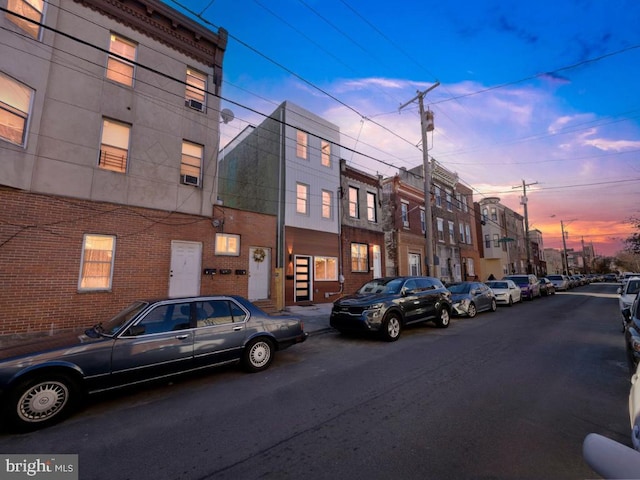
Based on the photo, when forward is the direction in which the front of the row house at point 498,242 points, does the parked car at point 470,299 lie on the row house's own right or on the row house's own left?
on the row house's own right

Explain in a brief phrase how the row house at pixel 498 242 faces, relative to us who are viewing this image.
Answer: facing the viewer and to the right of the viewer

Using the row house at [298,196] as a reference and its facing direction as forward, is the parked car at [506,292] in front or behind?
in front

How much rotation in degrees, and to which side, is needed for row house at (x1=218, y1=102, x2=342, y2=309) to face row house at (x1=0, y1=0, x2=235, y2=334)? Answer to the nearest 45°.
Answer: approximately 90° to its right

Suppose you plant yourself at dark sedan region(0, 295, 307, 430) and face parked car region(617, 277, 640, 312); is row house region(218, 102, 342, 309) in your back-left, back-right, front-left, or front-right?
front-left

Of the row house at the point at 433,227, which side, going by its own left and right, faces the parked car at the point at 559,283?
left

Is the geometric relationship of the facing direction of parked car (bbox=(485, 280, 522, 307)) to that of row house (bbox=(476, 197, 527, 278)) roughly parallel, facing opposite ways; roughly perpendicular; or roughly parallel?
roughly perpendicular

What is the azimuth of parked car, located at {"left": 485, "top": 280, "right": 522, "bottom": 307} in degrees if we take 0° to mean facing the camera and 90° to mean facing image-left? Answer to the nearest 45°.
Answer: approximately 45°

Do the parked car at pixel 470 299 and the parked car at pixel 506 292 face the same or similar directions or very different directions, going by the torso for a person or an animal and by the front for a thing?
same or similar directions

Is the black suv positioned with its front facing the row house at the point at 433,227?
no

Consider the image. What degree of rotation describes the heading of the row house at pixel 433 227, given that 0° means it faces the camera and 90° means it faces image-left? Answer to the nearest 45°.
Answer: approximately 315°

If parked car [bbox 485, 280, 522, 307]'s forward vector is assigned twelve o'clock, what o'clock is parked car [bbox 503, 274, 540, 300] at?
parked car [bbox 503, 274, 540, 300] is roughly at 5 o'clock from parked car [bbox 485, 280, 522, 307].

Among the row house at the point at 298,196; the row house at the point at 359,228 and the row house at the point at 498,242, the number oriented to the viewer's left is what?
0

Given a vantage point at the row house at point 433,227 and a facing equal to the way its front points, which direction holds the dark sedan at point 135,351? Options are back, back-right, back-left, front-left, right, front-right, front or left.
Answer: front-right

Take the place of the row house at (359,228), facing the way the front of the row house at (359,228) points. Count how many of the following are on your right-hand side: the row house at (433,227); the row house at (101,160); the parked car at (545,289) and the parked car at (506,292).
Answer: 1

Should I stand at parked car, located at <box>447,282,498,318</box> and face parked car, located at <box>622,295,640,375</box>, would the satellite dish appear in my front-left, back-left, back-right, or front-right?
front-right

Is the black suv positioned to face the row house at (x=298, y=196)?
no

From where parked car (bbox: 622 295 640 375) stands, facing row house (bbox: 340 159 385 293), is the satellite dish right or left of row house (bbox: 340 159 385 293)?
left

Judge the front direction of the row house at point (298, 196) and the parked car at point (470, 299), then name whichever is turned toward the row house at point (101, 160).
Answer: the parked car

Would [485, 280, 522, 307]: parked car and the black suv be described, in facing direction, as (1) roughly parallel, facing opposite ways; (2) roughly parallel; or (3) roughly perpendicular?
roughly parallel

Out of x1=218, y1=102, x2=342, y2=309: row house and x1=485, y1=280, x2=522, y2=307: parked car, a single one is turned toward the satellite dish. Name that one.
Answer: the parked car
